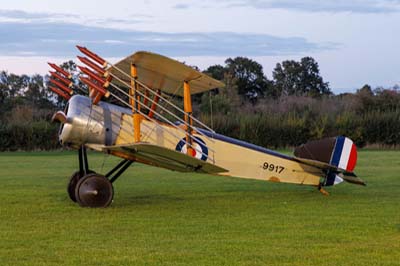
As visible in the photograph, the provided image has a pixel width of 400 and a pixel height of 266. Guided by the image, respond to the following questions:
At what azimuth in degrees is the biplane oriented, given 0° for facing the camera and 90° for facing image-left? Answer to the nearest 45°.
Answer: approximately 90°

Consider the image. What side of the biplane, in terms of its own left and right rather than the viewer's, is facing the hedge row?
right
